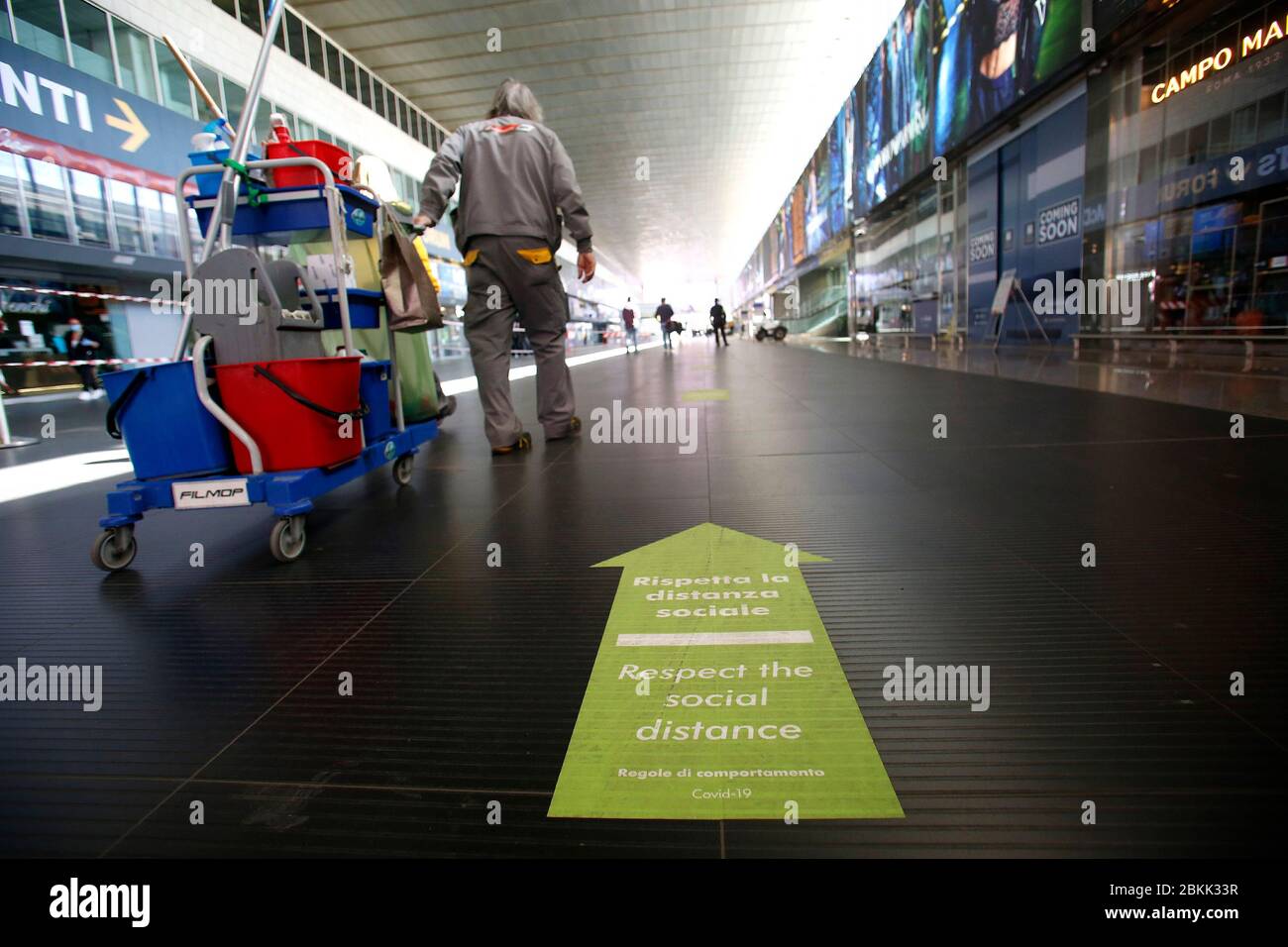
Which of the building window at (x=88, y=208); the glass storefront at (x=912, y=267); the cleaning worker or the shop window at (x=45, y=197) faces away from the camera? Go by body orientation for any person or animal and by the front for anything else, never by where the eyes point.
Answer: the cleaning worker

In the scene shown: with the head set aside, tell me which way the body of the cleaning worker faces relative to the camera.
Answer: away from the camera

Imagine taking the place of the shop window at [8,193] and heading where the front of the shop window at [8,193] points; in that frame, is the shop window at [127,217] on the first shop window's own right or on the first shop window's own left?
on the first shop window's own left

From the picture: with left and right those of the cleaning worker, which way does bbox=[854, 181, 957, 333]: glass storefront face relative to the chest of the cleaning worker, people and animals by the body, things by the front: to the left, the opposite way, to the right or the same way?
to the left

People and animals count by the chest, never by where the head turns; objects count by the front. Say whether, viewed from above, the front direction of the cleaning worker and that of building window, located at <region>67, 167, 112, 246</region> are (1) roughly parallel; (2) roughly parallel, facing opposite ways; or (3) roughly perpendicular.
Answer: roughly perpendicular

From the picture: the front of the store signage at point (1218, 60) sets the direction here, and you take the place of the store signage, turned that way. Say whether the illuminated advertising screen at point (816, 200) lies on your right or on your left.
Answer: on your right

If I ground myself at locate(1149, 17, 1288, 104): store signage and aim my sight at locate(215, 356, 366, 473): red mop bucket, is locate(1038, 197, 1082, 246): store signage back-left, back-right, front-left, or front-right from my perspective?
back-right

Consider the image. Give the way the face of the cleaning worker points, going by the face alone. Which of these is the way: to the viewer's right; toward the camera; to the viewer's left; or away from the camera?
away from the camera

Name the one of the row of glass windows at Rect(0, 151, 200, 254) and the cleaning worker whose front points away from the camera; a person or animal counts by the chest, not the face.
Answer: the cleaning worker

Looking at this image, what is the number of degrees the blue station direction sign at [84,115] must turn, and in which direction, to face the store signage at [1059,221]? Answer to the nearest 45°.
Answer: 0° — it already faces it

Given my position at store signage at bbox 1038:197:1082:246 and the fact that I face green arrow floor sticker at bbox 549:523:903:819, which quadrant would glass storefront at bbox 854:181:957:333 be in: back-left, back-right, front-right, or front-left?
back-right
